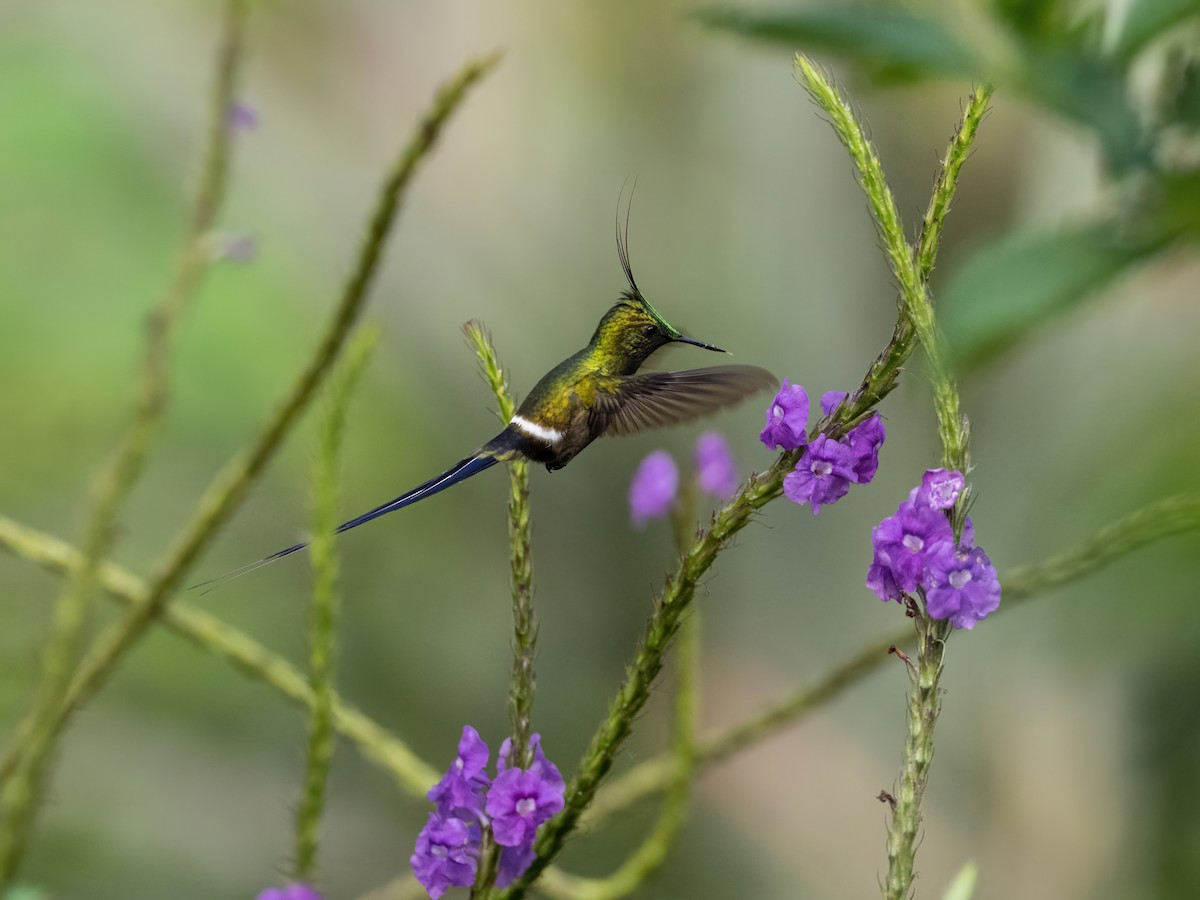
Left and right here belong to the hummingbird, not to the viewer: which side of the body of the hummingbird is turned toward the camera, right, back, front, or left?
right
